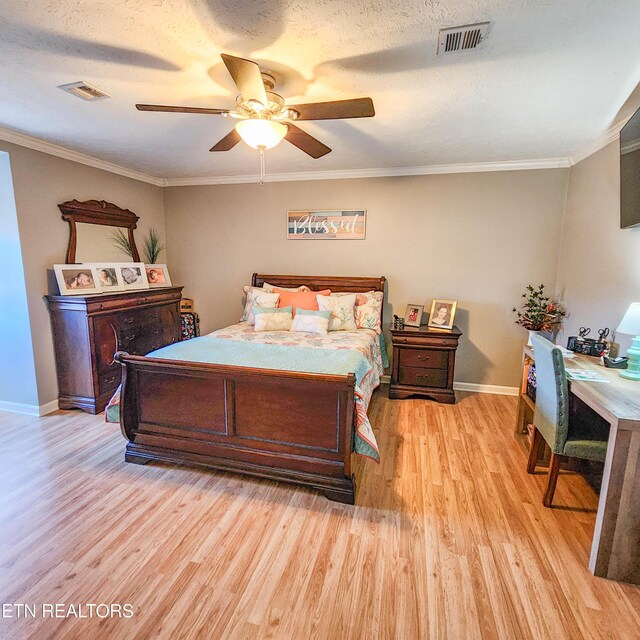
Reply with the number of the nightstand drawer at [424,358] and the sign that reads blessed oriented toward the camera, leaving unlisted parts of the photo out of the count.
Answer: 2

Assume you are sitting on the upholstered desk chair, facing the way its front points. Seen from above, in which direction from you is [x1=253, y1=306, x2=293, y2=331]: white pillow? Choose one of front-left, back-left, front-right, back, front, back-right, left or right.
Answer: back-left

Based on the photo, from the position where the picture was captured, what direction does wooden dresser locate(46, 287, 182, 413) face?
facing the viewer and to the right of the viewer

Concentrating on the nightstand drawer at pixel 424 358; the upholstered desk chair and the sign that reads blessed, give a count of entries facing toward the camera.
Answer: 2

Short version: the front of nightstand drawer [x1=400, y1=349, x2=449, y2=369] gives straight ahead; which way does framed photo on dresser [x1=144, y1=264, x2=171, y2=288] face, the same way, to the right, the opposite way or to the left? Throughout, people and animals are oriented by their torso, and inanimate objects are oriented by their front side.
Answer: to the left

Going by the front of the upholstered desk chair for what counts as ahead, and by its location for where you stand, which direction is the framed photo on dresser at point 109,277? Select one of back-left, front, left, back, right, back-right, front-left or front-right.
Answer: back-left

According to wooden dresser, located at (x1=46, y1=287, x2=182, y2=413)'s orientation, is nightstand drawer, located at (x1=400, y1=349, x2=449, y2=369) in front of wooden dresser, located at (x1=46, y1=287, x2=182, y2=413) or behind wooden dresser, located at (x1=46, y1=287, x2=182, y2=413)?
in front

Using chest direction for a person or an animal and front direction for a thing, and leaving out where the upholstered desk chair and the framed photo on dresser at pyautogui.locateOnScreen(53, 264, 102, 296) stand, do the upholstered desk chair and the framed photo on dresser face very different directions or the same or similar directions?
same or similar directions

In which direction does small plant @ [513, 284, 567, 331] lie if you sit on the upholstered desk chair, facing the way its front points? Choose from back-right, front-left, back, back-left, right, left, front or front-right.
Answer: front-left

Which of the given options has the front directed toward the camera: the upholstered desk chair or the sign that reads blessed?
the sign that reads blessed

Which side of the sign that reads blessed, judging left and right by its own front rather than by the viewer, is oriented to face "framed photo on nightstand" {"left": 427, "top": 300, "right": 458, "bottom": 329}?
left

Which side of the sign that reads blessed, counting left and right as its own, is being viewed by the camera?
front

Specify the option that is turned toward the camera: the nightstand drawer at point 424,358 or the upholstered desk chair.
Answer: the nightstand drawer

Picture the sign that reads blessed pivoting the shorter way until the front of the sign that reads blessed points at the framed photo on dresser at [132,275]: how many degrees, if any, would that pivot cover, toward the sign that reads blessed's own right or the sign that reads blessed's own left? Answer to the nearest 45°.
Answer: approximately 90° to the sign that reads blessed's own right

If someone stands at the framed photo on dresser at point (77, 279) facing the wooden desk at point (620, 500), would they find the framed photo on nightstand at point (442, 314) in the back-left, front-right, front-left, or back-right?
front-left

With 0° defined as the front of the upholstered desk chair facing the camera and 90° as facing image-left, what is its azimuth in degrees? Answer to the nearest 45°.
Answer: approximately 225°
